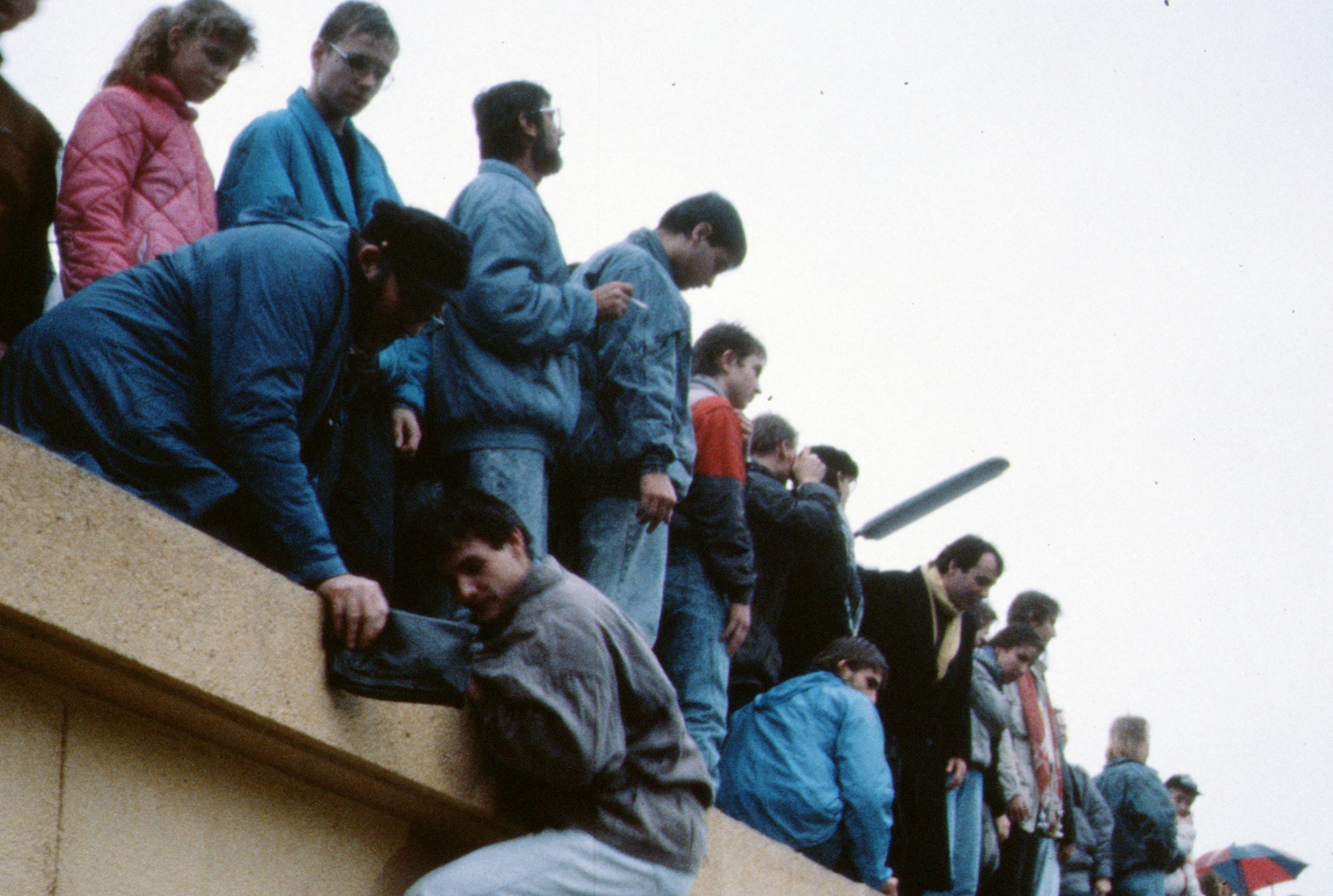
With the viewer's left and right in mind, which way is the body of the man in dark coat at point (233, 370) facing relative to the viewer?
facing to the right of the viewer

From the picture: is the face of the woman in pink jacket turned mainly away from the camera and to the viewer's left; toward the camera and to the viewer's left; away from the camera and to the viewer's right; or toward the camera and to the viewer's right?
toward the camera and to the viewer's right

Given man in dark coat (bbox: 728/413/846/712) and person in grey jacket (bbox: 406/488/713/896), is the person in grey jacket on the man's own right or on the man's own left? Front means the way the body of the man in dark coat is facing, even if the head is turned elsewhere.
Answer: on the man's own right

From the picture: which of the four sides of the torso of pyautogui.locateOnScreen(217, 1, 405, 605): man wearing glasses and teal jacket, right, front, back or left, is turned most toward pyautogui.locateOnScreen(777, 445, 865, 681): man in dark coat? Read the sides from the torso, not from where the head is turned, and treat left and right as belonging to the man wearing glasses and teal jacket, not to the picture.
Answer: left

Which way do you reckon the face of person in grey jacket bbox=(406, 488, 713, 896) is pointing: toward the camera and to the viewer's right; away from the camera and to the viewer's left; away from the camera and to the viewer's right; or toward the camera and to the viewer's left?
toward the camera and to the viewer's left

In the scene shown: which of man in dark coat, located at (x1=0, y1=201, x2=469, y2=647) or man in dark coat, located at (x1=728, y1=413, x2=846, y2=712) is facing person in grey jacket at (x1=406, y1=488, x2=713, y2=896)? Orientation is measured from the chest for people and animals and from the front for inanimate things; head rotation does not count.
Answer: man in dark coat, located at (x1=0, y1=201, x2=469, y2=647)

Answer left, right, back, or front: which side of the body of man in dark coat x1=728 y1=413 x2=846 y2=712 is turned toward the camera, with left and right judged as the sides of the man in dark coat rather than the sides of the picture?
right

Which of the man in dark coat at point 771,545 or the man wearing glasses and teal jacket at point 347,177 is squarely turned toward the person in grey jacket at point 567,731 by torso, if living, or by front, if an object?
the man wearing glasses and teal jacket

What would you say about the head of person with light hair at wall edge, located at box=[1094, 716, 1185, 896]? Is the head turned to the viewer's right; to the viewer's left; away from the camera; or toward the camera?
away from the camera

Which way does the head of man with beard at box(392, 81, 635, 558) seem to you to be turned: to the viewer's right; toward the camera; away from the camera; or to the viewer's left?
to the viewer's right

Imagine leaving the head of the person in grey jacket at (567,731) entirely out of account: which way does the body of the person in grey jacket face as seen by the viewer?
to the viewer's left

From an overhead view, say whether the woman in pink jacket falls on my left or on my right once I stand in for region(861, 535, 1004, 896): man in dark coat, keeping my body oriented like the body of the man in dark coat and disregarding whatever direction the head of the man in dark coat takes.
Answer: on my right

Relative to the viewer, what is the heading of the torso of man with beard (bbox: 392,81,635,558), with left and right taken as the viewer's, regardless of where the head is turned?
facing to the right of the viewer

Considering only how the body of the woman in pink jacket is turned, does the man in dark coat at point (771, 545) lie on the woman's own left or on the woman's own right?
on the woman's own left
